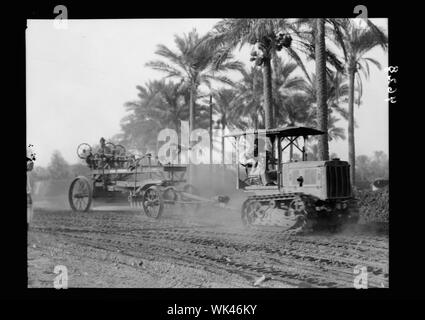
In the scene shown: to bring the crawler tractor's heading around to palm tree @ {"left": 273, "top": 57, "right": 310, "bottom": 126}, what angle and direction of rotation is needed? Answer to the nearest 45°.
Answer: approximately 135° to its left

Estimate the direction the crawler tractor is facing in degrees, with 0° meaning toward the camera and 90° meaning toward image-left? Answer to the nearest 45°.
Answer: approximately 315°
